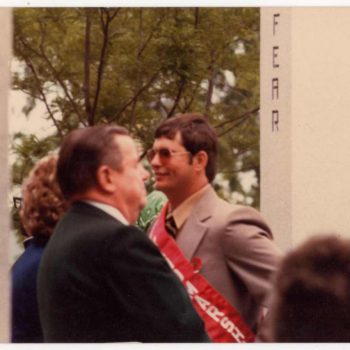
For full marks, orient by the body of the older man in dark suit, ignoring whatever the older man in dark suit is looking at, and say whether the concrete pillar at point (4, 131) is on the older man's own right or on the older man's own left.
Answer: on the older man's own left

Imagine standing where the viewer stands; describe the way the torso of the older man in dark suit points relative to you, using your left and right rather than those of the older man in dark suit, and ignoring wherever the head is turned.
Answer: facing away from the viewer and to the right of the viewer

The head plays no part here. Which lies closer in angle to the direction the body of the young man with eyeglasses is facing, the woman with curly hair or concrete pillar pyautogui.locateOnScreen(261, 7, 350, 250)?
the woman with curly hair

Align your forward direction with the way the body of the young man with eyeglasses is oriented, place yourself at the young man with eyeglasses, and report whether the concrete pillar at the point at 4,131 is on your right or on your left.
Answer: on your right

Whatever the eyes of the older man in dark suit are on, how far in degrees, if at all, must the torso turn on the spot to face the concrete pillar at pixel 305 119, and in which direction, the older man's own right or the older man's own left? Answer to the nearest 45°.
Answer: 0° — they already face it

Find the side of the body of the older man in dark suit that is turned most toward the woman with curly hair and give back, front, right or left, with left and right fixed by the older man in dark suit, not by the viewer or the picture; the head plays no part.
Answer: left

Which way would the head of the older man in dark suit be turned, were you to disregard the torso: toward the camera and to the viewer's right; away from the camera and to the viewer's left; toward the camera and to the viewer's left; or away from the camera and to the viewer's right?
away from the camera and to the viewer's right

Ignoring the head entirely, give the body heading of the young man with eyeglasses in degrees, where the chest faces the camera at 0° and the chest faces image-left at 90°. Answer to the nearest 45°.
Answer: approximately 45°

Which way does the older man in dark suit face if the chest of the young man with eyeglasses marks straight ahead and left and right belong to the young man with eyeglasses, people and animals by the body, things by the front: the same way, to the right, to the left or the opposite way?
the opposite way

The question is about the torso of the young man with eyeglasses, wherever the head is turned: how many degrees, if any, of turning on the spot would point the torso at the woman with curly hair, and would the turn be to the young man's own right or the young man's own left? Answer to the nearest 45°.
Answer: approximately 45° to the young man's own right
